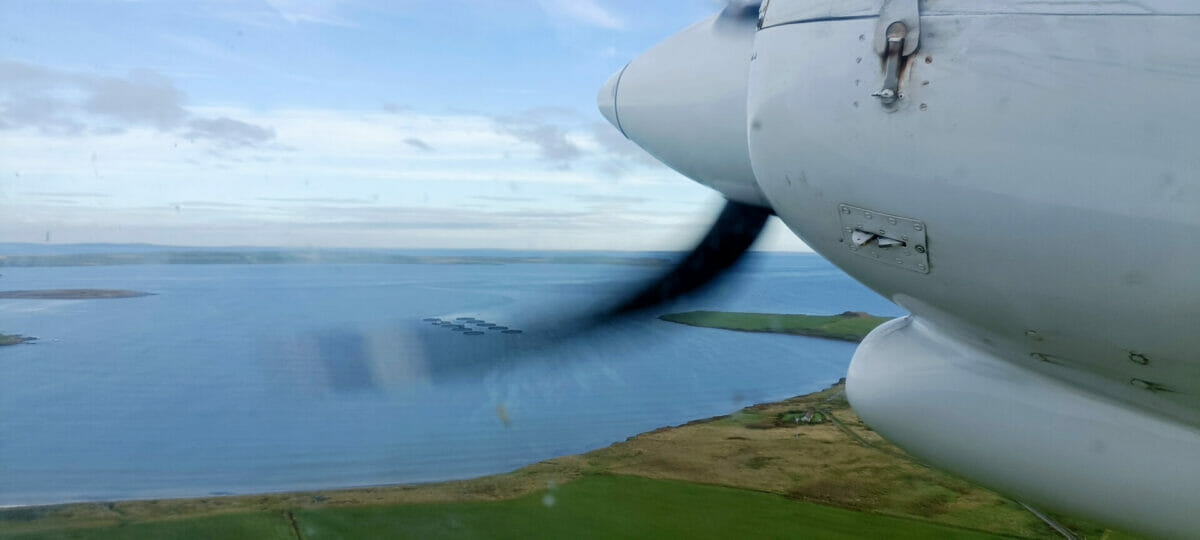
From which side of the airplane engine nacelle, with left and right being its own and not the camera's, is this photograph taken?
left

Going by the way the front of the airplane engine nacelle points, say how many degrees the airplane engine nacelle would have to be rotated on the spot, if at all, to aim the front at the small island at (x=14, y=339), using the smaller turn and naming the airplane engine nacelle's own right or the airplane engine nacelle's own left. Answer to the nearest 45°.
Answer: approximately 45° to the airplane engine nacelle's own right
